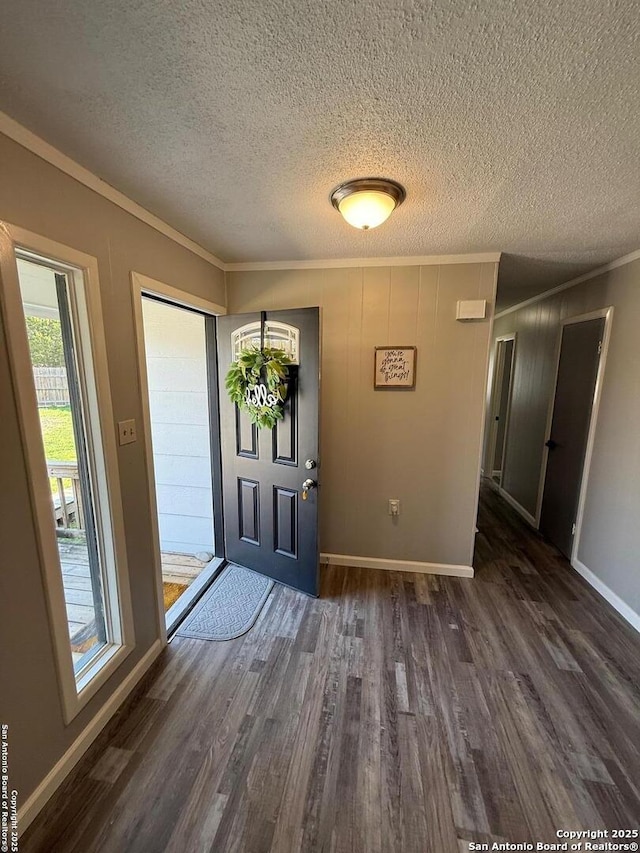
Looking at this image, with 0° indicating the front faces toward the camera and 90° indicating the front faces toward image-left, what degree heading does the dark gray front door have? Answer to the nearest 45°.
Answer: approximately 45°

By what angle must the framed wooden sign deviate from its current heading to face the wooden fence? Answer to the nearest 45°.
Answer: approximately 135° to its right

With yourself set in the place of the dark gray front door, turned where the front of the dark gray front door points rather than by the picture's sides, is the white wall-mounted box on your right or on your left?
on your left

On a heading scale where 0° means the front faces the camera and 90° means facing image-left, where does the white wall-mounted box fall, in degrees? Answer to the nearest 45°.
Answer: approximately 0°

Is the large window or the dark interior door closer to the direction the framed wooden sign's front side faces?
the large window

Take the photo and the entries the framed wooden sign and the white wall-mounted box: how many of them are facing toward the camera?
2
